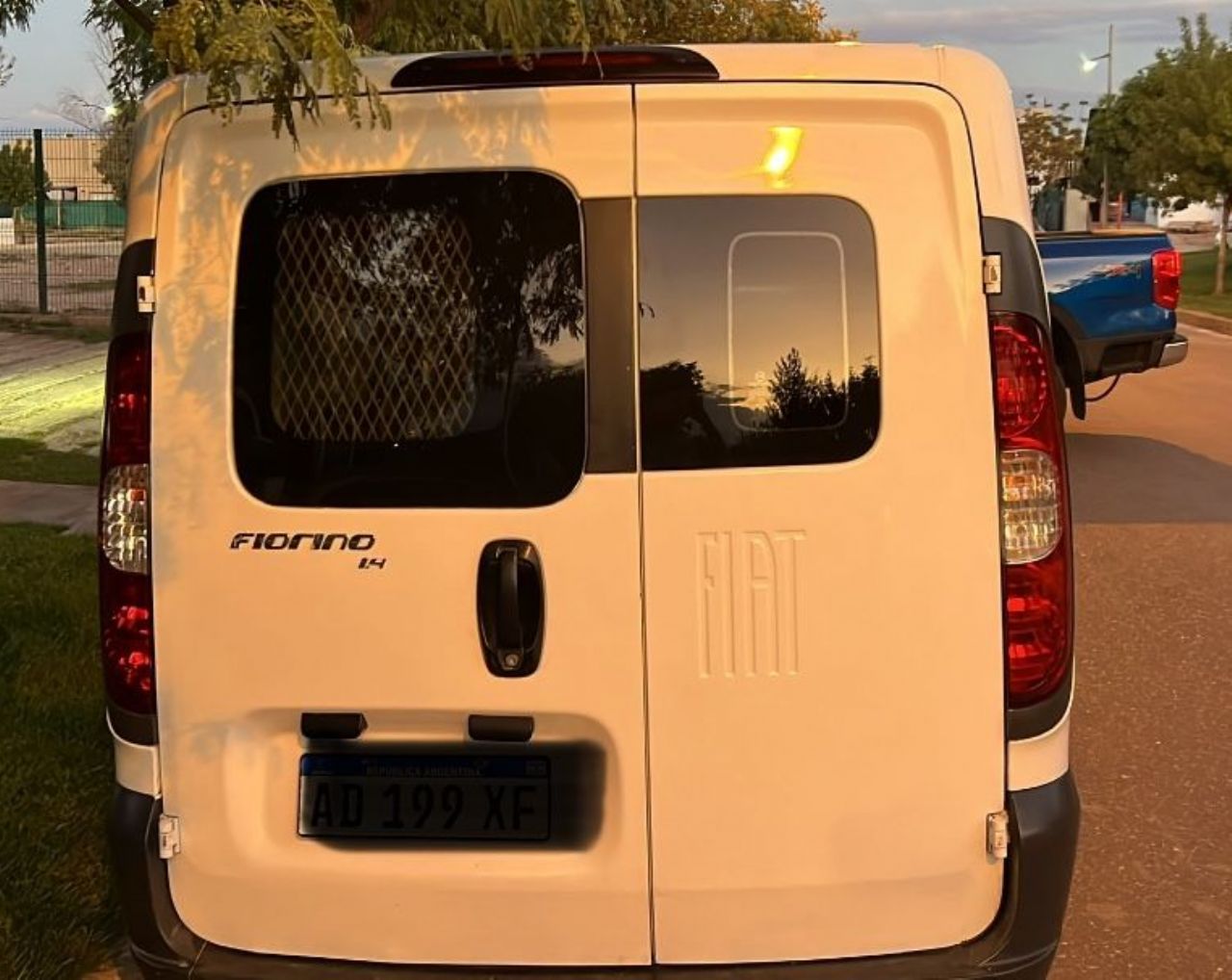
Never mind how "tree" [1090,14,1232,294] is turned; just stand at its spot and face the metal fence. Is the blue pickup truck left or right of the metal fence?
left

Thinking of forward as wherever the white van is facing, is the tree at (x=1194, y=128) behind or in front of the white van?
in front

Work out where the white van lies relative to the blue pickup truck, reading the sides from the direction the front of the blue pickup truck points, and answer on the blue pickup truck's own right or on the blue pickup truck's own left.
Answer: on the blue pickup truck's own left

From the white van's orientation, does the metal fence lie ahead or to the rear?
ahead

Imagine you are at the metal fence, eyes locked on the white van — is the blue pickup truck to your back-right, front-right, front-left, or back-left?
front-left

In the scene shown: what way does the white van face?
away from the camera
